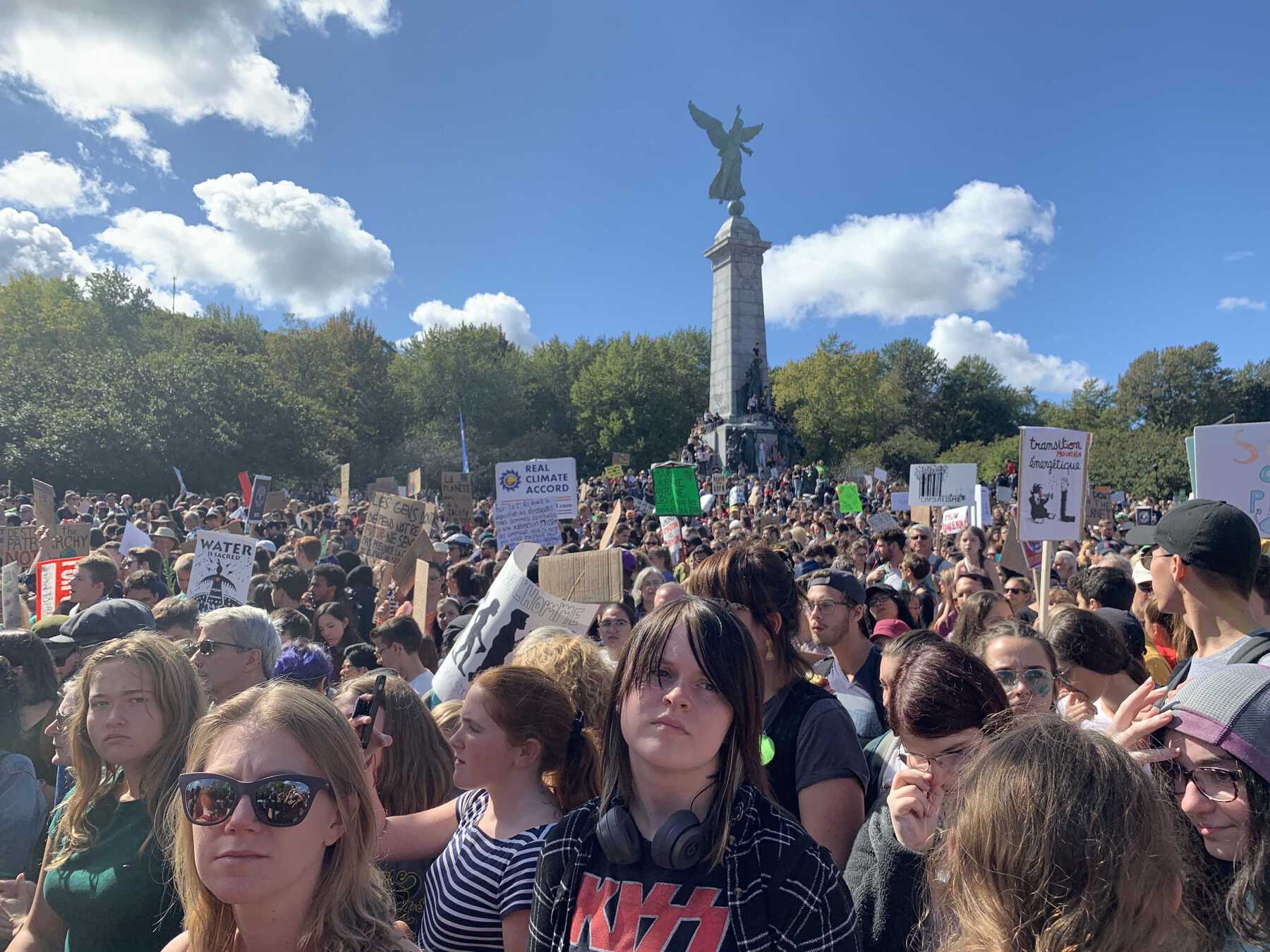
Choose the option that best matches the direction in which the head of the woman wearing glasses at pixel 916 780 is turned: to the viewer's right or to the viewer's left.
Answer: to the viewer's left

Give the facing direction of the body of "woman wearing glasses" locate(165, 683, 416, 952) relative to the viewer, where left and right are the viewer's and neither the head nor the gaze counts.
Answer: facing the viewer and to the left of the viewer

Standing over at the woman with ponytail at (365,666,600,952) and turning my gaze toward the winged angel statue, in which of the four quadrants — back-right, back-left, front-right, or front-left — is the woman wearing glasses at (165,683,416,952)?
back-left

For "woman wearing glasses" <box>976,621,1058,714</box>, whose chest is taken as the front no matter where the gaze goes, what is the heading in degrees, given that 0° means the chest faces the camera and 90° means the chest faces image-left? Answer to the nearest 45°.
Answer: approximately 0°

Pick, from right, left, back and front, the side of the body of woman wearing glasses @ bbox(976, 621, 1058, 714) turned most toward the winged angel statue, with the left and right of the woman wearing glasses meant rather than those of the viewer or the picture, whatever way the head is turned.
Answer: back

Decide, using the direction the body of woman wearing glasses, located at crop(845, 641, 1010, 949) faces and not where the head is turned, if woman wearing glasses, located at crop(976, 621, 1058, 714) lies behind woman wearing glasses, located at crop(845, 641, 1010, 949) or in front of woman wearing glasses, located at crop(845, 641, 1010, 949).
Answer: behind

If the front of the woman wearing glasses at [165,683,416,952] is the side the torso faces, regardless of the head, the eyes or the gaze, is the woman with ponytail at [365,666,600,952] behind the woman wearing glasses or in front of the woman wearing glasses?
behind

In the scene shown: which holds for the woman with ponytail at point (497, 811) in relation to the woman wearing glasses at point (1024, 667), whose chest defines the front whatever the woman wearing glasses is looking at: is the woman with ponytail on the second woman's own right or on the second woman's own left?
on the second woman's own right

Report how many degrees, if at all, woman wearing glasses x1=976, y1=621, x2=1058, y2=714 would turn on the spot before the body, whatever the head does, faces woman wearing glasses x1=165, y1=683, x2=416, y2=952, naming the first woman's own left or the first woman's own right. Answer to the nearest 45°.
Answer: approximately 45° to the first woman's own right
